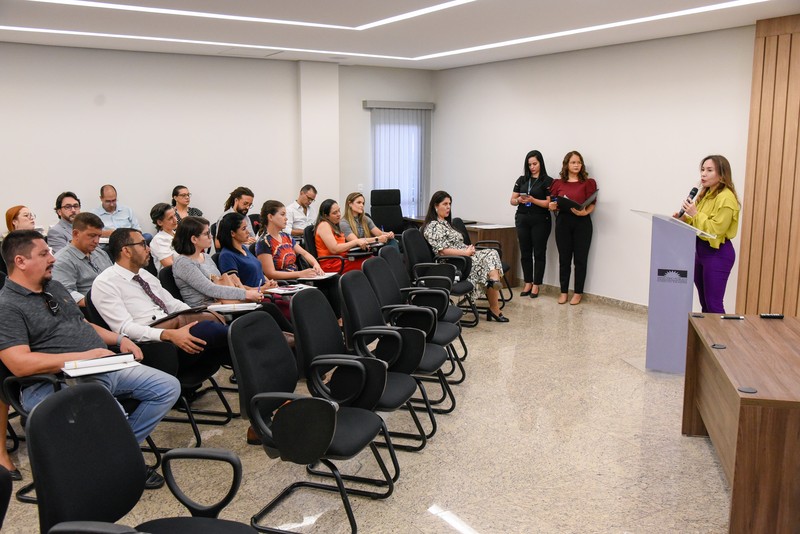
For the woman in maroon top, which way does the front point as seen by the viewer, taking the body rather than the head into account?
toward the camera

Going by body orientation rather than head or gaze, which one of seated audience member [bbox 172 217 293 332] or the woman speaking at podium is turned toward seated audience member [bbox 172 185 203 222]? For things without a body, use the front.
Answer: the woman speaking at podium

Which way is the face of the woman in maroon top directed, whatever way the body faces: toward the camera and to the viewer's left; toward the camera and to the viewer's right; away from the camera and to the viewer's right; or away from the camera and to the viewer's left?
toward the camera and to the viewer's right

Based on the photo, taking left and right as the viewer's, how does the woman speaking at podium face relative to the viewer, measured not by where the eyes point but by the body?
facing to the left of the viewer

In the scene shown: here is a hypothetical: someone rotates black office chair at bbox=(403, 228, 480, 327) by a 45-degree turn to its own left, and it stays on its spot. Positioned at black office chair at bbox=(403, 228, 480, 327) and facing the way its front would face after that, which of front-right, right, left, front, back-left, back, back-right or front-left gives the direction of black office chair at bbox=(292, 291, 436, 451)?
right

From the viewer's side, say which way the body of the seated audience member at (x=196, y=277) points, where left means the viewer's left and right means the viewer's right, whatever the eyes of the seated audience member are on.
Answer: facing to the right of the viewer

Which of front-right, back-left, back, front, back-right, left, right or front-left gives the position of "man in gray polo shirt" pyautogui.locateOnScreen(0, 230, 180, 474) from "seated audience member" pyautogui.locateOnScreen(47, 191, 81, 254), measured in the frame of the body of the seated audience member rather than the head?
front-right

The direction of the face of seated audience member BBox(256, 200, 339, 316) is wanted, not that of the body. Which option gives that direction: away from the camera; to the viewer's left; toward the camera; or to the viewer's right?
to the viewer's right

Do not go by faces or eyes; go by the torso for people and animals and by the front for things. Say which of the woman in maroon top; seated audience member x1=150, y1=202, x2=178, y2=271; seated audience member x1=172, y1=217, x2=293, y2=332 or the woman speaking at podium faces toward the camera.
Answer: the woman in maroon top
